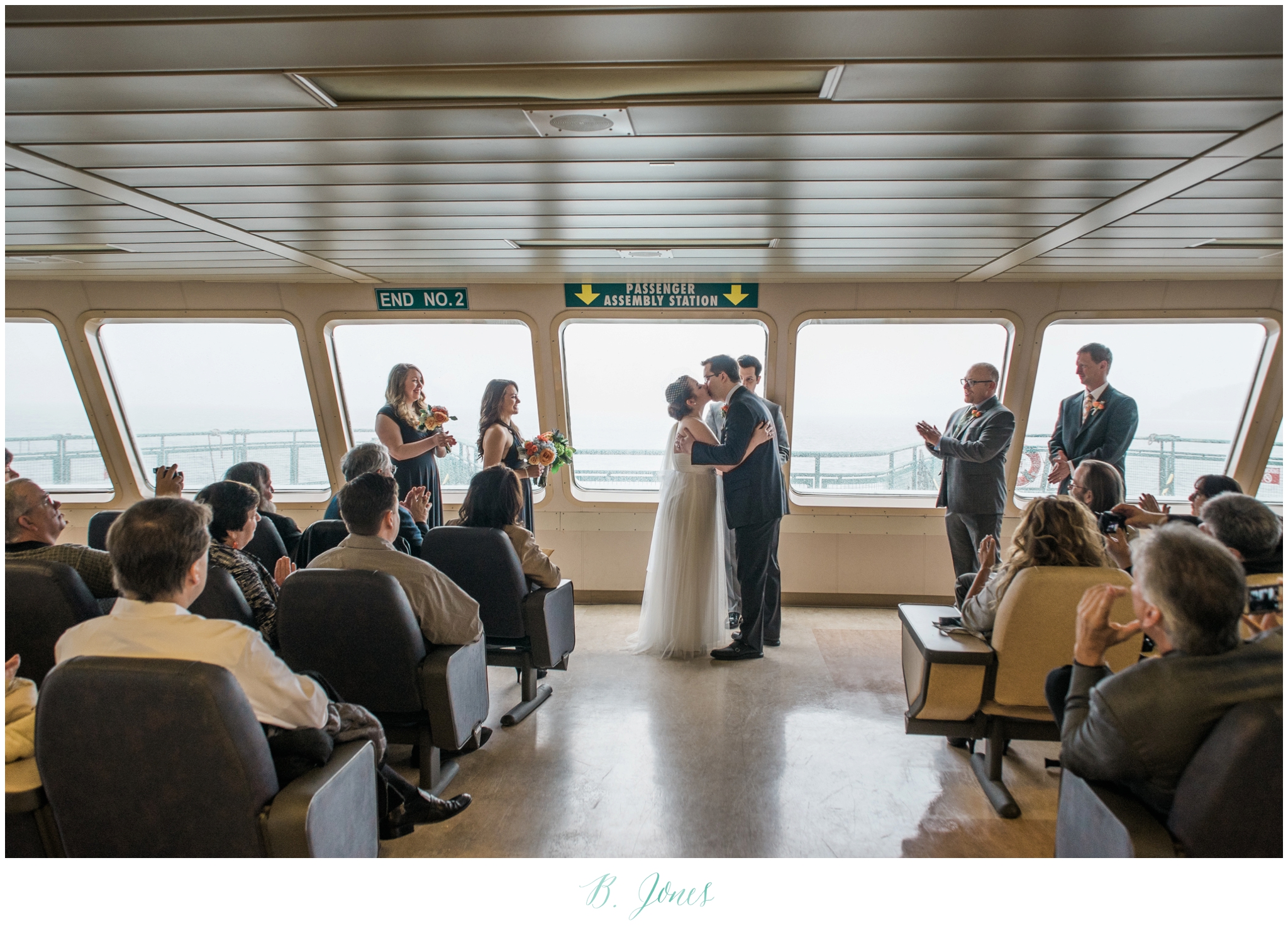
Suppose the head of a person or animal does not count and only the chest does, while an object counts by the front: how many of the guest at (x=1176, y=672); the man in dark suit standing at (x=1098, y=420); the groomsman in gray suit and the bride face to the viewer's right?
1

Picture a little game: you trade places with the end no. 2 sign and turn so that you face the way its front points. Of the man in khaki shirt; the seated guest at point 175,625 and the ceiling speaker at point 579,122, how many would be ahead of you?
3

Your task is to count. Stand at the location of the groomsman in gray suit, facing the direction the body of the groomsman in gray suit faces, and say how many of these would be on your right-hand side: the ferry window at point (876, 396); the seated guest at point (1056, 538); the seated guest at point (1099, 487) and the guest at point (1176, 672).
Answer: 1

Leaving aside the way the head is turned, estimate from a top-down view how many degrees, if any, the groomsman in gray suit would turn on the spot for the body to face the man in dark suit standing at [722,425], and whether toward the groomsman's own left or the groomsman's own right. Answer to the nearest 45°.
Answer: approximately 45° to the groomsman's own right

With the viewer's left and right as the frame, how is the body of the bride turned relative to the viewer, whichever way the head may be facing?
facing to the right of the viewer

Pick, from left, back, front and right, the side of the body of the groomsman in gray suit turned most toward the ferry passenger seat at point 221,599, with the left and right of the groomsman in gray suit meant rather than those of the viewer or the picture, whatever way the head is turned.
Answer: front

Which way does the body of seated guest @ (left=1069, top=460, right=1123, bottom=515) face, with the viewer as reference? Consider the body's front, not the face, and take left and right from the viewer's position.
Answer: facing away from the viewer and to the left of the viewer

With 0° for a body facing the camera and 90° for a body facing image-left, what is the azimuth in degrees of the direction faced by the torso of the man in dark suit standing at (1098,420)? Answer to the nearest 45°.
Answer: approximately 45°

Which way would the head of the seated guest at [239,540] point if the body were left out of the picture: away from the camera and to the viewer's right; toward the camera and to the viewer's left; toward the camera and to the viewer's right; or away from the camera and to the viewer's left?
away from the camera and to the viewer's right

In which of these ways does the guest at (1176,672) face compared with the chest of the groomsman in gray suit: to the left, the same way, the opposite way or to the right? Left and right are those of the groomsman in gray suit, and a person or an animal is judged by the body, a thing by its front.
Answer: to the right

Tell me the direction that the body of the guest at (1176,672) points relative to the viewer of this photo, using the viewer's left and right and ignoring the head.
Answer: facing away from the viewer and to the left of the viewer

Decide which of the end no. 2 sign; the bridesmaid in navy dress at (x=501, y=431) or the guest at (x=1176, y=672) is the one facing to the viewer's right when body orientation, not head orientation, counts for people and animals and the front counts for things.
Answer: the bridesmaid in navy dress

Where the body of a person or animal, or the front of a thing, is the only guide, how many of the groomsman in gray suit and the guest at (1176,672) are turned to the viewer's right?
0

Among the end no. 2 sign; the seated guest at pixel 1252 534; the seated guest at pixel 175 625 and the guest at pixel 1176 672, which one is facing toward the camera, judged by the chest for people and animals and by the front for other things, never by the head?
the end no. 2 sign

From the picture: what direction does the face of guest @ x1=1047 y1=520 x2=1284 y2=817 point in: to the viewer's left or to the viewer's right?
to the viewer's left

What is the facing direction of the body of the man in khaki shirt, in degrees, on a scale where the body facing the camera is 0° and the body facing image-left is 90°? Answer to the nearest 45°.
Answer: approximately 225°
